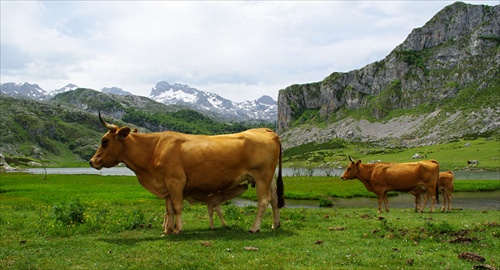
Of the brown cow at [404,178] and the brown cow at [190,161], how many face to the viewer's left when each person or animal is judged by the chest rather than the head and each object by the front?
2

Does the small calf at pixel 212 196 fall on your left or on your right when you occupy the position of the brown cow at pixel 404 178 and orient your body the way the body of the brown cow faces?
on your left

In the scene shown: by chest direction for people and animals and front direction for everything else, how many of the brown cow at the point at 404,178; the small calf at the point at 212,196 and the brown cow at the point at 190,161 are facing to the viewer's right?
1

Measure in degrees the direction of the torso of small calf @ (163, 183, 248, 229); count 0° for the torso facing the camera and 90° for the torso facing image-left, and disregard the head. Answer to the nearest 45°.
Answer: approximately 270°

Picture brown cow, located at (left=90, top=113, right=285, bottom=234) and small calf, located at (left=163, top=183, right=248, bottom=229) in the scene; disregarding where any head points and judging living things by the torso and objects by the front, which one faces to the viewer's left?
the brown cow

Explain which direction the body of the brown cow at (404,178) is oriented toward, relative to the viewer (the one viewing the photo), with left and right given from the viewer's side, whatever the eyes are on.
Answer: facing to the left of the viewer

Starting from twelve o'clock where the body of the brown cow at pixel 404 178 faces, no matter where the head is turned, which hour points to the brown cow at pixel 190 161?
the brown cow at pixel 190 161 is roughly at 10 o'clock from the brown cow at pixel 404 178.

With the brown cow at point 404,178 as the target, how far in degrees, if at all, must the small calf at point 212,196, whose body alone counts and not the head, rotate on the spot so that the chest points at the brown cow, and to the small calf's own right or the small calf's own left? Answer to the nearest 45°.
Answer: approximately 45° to the small calf's own left

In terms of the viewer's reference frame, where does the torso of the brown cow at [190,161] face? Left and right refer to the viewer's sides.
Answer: facing to the left of the viewer

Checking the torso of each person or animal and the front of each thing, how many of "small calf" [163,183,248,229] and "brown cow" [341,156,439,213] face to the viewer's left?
1
